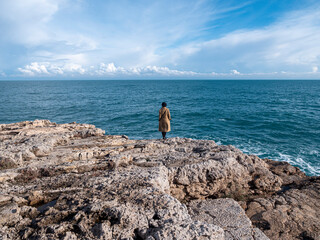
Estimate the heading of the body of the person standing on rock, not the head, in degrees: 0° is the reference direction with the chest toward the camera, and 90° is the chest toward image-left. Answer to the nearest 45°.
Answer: approximately 180°
